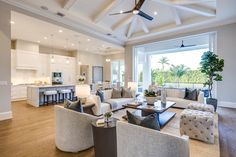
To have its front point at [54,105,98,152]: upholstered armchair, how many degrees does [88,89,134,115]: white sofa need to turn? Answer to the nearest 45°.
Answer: approximately 45° to its right

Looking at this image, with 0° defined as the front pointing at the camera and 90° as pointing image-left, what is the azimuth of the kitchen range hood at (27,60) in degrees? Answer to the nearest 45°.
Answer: approximately 315°

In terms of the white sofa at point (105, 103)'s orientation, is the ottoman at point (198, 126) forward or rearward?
forward

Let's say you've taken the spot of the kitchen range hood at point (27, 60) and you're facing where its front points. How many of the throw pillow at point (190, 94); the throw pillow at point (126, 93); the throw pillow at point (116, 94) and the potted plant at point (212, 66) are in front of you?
4

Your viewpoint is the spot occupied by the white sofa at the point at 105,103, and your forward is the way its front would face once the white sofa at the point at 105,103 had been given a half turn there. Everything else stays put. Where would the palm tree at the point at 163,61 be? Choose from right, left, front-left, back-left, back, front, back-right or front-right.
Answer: right

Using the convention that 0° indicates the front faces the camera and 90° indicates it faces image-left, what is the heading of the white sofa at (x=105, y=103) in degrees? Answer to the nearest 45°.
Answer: approximately 315°

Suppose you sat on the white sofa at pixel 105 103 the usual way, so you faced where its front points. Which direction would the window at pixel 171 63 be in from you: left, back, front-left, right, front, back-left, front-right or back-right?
left

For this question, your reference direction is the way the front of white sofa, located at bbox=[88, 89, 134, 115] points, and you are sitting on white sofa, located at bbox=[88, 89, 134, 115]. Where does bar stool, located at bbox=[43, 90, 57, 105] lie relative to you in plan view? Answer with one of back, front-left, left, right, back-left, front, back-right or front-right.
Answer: back

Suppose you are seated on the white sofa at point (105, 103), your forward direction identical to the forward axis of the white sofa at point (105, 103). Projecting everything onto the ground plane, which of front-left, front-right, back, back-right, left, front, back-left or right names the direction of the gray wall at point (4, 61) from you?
back-right

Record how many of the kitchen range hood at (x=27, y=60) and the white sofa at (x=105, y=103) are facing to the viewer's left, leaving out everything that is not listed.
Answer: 0

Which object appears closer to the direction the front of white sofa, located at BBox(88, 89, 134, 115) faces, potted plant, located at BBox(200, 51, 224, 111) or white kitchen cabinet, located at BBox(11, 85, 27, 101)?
the potted plant
